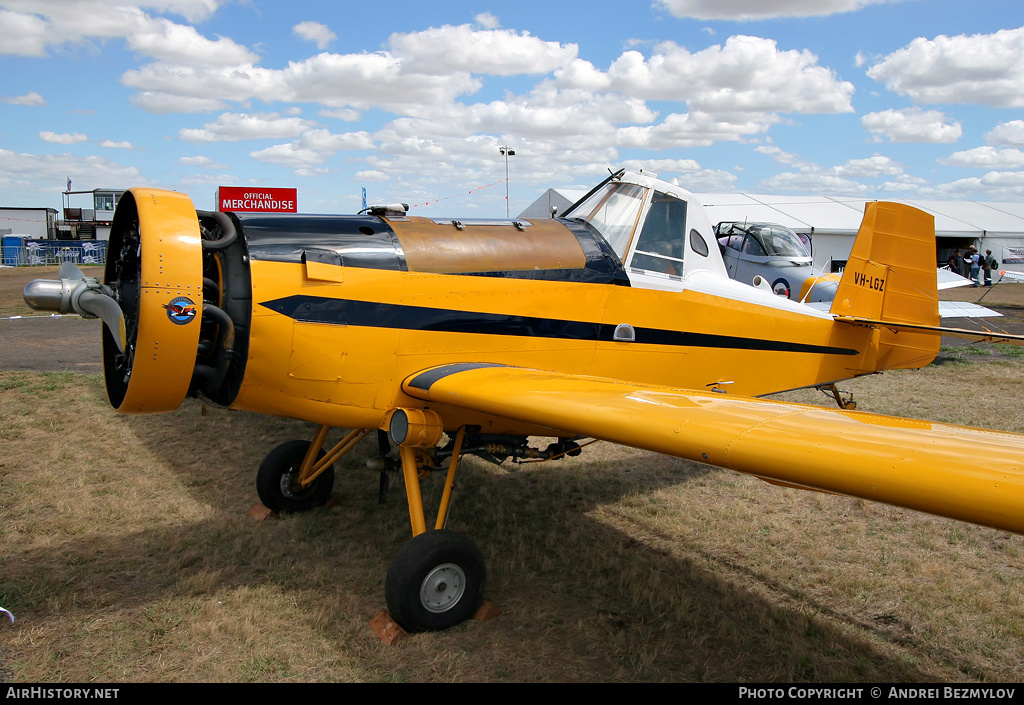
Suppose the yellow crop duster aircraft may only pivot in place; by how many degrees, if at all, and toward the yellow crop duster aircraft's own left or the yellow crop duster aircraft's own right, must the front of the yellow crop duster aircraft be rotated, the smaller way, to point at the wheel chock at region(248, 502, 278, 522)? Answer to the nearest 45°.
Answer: approximately 90° to the yellow crop duster aircraft's own right

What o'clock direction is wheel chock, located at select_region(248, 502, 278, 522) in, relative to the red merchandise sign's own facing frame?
The wheel chock is roughly at 12 o'clock from the red merchandise sign.

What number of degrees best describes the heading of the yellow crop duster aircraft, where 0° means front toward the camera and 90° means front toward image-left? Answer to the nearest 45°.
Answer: approximately 45°

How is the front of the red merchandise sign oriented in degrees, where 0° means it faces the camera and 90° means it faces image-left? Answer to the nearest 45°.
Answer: approximately 0°
